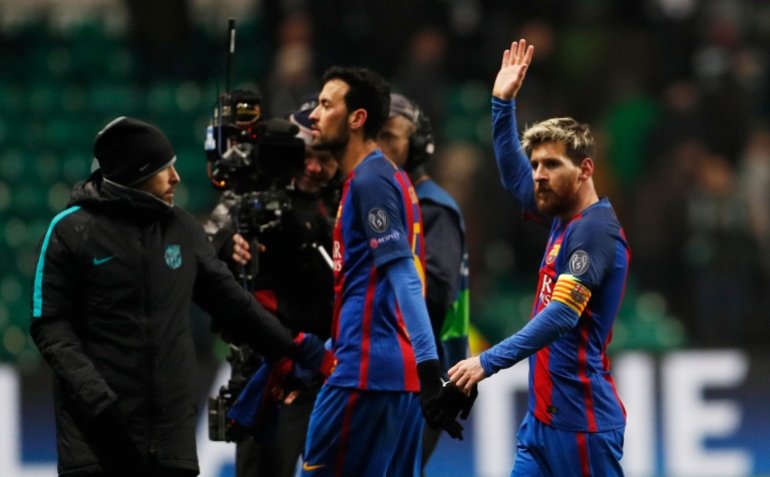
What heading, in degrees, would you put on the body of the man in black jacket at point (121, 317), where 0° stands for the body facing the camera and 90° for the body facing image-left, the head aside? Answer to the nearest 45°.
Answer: approximately 315°

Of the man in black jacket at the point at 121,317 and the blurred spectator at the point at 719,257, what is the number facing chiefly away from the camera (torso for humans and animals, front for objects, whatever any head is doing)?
0

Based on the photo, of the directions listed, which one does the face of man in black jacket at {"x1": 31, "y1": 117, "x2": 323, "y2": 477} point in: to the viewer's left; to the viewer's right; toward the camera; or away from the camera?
to the viewer's right

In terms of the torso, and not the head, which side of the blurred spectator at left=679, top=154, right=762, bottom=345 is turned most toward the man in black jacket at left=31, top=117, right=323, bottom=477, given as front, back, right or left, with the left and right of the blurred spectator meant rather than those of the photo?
front

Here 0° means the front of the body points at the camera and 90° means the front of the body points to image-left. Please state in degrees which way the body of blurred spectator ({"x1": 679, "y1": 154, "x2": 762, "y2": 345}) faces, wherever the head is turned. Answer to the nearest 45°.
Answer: approximately 0°

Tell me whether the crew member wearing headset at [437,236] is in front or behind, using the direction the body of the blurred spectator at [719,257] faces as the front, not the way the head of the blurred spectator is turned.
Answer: in front

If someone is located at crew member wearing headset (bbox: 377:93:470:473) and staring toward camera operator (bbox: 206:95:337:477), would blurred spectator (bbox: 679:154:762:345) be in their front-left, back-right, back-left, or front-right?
back-right

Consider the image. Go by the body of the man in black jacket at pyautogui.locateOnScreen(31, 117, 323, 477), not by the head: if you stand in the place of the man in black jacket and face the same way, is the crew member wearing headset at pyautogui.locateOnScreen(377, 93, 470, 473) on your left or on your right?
on your left
